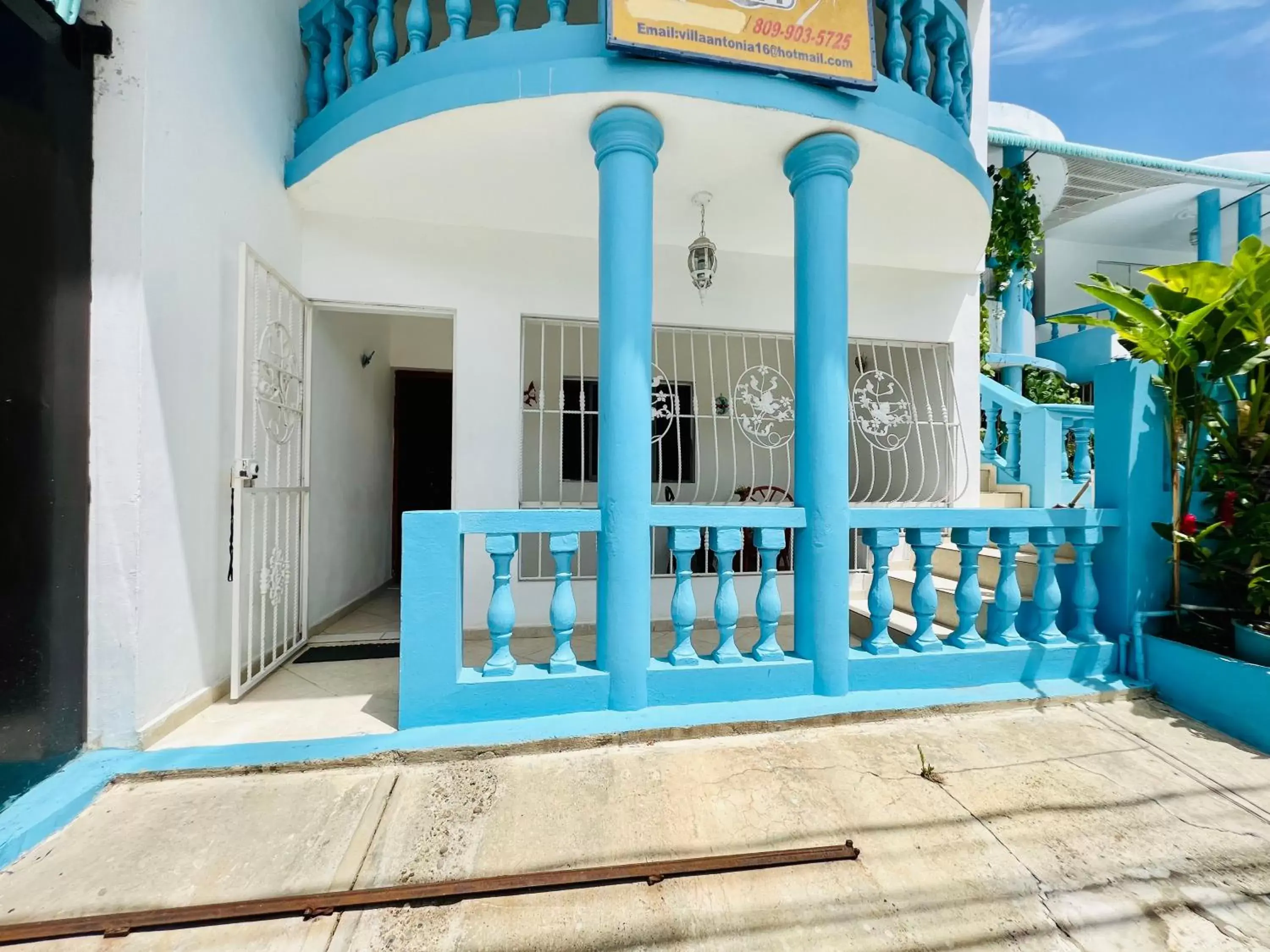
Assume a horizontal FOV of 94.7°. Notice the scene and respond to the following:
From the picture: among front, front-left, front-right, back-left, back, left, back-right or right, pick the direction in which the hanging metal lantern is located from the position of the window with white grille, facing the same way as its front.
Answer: front

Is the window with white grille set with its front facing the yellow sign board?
yes

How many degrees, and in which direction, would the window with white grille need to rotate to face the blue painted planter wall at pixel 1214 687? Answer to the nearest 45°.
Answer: approximately 45° to its left

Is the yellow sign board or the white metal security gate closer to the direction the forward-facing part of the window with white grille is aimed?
the yellow sign board

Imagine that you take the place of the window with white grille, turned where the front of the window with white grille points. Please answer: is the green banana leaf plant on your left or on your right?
on your left

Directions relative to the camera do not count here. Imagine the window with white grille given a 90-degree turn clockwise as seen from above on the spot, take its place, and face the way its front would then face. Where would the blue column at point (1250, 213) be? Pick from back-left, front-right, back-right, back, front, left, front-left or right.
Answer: back-right

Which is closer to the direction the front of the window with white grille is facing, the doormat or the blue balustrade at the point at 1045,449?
the doormat

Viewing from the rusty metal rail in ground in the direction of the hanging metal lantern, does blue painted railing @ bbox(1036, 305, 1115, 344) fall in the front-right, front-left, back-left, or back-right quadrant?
front-right

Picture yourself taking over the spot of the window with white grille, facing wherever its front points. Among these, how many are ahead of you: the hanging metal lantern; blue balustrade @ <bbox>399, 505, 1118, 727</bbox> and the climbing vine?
2

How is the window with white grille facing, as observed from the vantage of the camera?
facing the viewer

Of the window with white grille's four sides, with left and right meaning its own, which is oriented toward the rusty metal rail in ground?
front

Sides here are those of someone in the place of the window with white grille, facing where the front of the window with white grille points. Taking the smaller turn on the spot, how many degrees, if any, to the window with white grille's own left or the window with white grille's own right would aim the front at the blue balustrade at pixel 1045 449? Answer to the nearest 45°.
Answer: approximately 90° to the window with white grille's own left

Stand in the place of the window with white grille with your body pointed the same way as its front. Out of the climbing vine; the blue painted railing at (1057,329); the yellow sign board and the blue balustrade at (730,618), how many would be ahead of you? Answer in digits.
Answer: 2

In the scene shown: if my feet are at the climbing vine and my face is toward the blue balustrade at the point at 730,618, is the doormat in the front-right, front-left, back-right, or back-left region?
front-right

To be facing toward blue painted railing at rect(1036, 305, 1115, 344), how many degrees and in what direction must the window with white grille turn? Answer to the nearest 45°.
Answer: approximately 135° to its left

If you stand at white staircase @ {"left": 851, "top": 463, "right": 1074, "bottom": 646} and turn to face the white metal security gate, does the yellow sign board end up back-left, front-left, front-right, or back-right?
front-left

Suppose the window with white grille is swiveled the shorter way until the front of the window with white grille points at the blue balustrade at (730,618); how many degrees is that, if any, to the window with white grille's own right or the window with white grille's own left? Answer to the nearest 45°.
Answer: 0° — it already faces it
